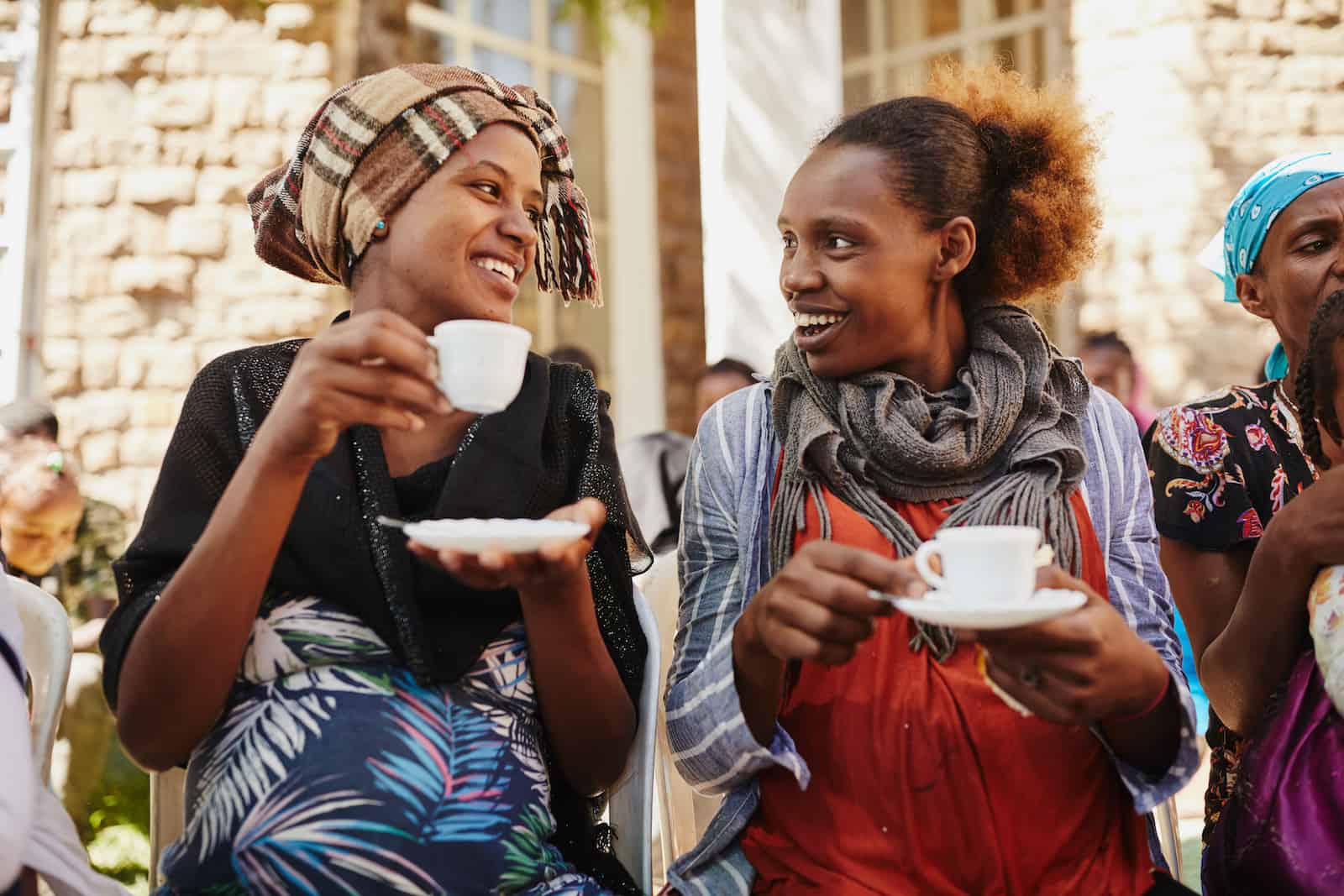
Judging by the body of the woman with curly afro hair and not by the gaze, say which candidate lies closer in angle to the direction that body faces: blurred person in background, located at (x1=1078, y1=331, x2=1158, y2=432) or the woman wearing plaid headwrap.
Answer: the woman wearing plaid headwrap

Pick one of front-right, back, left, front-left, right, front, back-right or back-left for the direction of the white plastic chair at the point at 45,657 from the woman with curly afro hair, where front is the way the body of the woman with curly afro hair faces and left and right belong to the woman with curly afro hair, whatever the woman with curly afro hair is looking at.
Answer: right

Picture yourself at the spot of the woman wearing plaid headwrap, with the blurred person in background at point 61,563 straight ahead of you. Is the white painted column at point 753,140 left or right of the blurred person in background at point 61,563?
right

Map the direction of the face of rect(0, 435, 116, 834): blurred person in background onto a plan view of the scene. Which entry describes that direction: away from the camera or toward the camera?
toward the camera

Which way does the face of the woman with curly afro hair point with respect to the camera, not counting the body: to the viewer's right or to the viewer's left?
to the viewer's left

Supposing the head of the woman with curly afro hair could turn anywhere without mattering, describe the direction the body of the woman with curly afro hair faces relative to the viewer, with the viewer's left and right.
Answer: facing the viewer

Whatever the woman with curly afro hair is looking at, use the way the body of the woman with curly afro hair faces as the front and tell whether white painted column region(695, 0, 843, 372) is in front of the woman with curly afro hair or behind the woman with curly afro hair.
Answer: behind

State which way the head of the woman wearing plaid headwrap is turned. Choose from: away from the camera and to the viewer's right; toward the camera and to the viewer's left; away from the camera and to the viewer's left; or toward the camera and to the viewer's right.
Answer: toward the camera and to the viewer's right

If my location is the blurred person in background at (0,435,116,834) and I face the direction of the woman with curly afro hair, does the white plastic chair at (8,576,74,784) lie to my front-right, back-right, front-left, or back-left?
front-right
